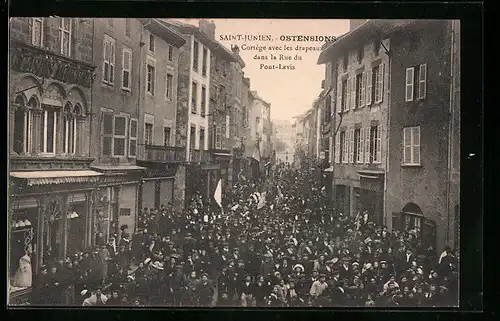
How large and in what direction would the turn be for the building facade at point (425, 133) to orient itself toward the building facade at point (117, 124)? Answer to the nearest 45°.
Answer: approximately 45° to its right

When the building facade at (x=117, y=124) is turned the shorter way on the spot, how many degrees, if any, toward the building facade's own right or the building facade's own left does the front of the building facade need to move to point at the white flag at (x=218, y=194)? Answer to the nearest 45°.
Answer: approximately 45° to the building facade's own left

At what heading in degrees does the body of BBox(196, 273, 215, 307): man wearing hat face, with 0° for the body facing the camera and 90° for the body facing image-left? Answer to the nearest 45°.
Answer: approximately 0°

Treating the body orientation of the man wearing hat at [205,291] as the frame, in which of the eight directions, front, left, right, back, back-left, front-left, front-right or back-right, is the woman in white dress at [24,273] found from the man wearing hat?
right

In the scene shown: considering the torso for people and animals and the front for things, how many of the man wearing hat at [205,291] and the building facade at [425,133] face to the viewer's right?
0

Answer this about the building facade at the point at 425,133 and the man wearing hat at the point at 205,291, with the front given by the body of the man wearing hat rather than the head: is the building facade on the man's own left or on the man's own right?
on the man's own left

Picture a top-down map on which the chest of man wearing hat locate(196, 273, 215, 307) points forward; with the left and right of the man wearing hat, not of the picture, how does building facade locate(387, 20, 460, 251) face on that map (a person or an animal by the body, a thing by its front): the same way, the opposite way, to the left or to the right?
to the right

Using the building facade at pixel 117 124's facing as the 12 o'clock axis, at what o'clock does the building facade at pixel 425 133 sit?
the building facade at pixel 425 133 is roughly at 11 o'clock from the building facade at pixel 117 124.

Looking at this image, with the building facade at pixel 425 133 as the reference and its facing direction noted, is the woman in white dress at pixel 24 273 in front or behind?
in front

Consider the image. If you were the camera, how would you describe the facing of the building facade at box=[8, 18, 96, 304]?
facing the viewer and to the right of the viewer
